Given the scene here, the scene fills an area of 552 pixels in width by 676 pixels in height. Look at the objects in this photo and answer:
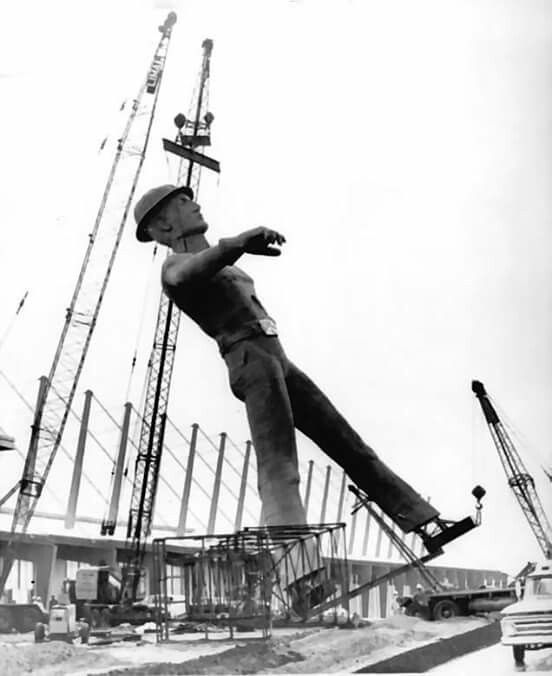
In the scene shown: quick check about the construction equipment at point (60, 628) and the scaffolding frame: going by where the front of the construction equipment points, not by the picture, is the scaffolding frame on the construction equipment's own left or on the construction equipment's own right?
on the construction equipment's own left

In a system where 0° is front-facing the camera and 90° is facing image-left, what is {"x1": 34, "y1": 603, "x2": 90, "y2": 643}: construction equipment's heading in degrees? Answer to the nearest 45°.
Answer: approximately 0°

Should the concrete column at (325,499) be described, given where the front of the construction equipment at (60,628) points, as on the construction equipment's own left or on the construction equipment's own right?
on the construction equipment's own left
